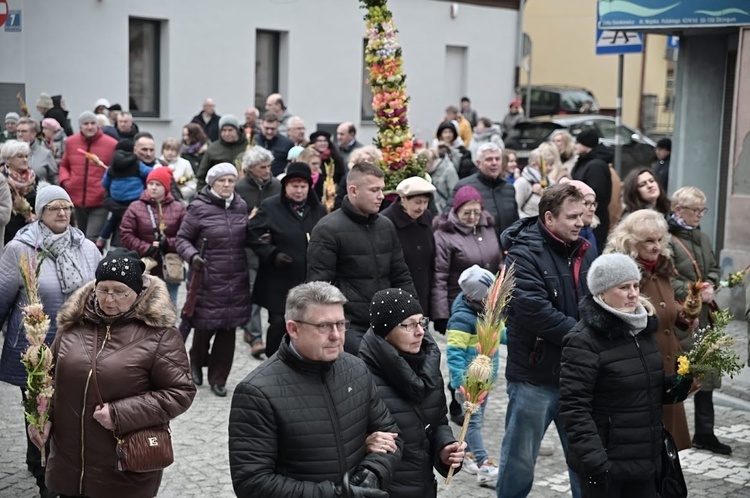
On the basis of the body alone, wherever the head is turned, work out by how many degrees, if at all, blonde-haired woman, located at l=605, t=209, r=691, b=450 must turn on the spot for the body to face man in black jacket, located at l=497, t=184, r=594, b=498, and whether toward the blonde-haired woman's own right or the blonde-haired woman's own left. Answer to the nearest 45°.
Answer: approximately 90° to the blonde-haired woman's own right

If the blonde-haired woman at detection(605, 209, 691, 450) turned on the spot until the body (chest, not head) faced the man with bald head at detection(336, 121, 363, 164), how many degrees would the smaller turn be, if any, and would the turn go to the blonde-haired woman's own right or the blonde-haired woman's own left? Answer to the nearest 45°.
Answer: approximately 180°

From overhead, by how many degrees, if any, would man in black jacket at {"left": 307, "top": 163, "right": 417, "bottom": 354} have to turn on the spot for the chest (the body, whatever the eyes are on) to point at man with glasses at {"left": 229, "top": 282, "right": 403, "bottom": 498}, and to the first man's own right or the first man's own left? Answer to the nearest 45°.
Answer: approximately 45° to the first man's own right
